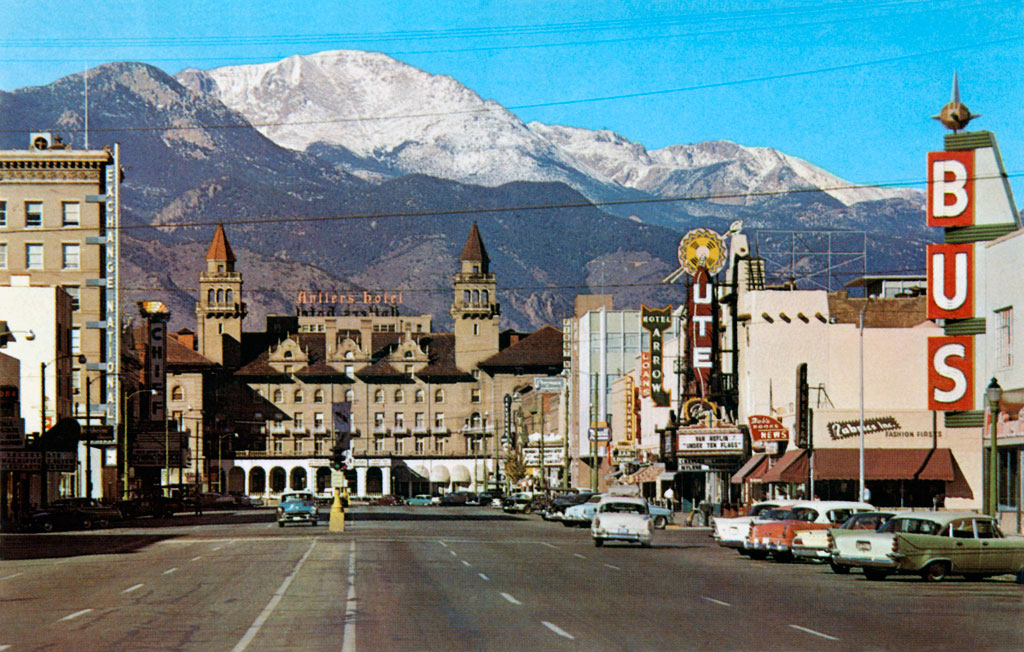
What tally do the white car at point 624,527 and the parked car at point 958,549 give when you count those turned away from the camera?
1

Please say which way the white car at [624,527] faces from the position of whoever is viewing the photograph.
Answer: facing away from the viewer

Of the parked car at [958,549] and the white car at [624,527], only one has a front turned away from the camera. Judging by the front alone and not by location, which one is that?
the white car

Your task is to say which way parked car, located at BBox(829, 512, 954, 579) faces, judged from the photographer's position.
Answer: facing away from the viewer and to the right of the viewer

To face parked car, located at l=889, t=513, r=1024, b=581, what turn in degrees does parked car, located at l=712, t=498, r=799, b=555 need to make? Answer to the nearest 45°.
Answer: approximately 135° to its right

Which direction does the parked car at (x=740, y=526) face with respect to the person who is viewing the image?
facing away from the viewer and to the right of the viewer

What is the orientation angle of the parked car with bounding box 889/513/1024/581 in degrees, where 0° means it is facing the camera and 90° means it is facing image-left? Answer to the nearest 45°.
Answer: approximately 270°
